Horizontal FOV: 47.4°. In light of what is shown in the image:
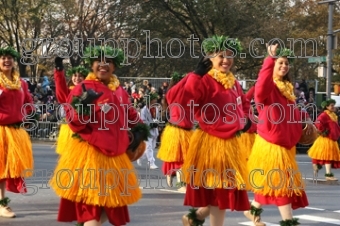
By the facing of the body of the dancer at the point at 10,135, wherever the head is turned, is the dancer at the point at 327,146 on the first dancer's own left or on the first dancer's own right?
on the first dancer's own left

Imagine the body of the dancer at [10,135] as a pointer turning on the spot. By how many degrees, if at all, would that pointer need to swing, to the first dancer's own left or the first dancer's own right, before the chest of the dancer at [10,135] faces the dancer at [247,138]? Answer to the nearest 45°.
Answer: approximately 90° to the first dancer's own left

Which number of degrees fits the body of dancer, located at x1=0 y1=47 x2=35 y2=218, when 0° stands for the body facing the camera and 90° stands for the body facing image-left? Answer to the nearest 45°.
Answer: approximately 0°

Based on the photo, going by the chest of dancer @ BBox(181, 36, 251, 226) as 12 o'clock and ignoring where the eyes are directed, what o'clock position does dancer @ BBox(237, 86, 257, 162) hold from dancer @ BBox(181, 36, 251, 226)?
dancer @ BBox(237, 86, 257, 162) is roughly at 8 o'clock from dancer @ BBox(181, 36, 251, 226).

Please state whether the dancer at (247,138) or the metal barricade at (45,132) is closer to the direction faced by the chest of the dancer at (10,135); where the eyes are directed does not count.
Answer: the dancer

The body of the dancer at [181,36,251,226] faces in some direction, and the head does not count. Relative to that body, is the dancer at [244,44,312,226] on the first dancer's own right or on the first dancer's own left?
on the first dancer's own left

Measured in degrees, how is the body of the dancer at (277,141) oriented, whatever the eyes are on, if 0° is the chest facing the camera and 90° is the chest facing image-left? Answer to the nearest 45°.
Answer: approximately 315°

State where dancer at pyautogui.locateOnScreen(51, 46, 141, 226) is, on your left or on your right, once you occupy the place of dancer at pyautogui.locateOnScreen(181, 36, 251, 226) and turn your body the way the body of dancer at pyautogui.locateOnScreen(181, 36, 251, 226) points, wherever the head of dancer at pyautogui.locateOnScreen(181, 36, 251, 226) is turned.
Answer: on your right

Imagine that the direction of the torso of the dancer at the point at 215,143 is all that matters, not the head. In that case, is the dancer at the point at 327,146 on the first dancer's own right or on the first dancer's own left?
on the first dancer's own left
